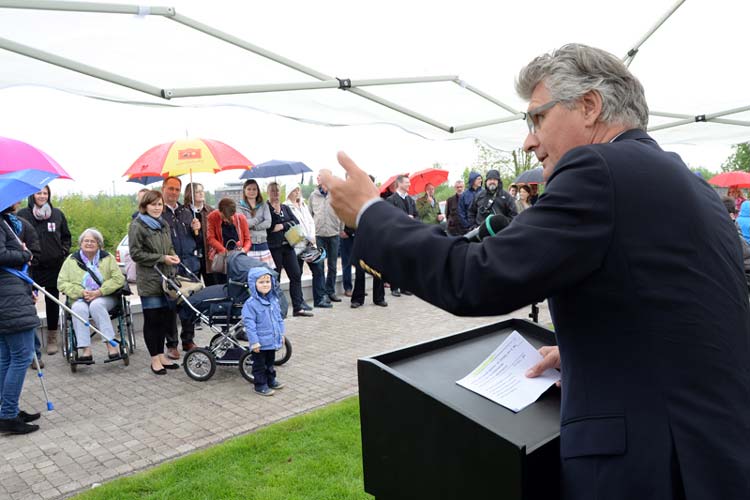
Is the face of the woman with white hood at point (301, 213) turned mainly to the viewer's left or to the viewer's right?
to the viewer's right

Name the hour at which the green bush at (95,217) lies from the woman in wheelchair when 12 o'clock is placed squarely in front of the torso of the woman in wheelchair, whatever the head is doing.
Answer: The green bush is roughly at 6 o'clock from the woman in wheelchair.

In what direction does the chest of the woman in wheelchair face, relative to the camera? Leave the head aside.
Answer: toward the camera

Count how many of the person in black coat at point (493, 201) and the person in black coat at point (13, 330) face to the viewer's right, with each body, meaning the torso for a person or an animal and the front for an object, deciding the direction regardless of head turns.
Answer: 1

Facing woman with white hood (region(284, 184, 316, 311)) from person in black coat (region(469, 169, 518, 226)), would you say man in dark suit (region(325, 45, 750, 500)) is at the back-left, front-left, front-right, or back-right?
front-left

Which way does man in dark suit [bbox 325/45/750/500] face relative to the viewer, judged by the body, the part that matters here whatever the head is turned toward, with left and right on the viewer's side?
facing away from the viewer and to the left of the viewer

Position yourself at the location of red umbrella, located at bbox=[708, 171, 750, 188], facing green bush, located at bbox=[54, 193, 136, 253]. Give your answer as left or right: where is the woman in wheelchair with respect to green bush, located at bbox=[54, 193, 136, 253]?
left

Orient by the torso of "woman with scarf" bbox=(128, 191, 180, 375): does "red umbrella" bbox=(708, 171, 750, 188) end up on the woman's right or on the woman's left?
on the woman's left

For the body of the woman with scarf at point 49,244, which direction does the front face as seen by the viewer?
toward the camera

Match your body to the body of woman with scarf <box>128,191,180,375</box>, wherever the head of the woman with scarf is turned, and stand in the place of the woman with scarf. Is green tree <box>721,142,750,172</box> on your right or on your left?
on your left

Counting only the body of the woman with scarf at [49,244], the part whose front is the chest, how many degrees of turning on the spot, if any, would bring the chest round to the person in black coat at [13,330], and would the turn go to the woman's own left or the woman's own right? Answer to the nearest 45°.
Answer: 0° — they already face them

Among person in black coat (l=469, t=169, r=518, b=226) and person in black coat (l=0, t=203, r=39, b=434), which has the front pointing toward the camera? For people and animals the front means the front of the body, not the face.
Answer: person in black coat (l=469, t=169, r=518, b=226)

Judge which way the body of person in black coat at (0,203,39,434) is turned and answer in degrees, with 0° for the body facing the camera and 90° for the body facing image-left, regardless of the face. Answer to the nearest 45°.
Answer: approximately 270°
